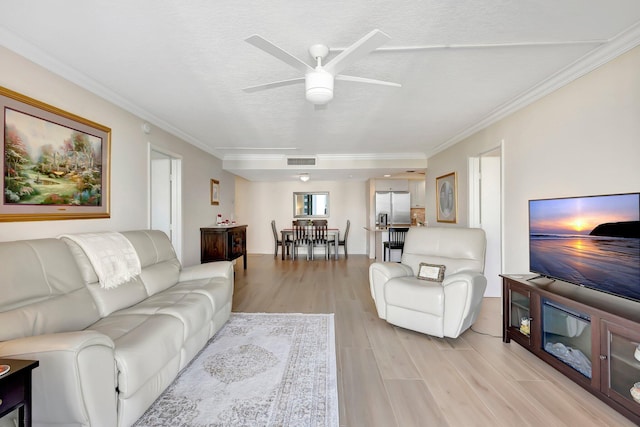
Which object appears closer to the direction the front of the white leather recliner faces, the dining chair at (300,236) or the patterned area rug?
the patterned area rug

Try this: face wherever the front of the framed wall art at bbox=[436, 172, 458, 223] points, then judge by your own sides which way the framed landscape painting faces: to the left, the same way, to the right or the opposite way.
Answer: the opposite way

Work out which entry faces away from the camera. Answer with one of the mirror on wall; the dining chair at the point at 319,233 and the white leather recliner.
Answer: the dining chair

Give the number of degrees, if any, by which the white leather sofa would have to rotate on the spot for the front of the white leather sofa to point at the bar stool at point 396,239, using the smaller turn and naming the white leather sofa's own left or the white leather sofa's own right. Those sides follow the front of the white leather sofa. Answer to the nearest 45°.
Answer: approximately 45° to the white leather sofa's own left

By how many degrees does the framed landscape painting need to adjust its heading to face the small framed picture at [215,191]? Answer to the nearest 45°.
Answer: approximately 90° to its left

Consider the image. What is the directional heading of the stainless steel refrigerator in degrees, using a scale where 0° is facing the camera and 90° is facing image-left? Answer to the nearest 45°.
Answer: approximately 0°

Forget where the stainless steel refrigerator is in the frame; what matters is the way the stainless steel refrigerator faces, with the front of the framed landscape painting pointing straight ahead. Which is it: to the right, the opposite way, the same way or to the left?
to the right

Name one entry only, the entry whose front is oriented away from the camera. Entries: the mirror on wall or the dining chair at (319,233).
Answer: the dining chair

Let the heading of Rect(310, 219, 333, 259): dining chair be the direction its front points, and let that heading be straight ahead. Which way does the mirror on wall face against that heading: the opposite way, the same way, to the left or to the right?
the opposite way

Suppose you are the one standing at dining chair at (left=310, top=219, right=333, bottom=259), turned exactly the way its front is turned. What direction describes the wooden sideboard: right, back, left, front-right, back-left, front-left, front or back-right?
back-left

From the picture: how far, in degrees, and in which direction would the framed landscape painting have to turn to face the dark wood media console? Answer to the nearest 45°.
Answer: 0° — it already faces it

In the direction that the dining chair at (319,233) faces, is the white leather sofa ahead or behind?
behind

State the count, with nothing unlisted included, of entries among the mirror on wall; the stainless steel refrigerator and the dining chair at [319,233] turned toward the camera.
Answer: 2

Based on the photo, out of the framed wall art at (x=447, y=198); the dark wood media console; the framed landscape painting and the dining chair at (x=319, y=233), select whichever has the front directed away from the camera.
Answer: the dining chair

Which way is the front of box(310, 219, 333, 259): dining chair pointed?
away from the camera
